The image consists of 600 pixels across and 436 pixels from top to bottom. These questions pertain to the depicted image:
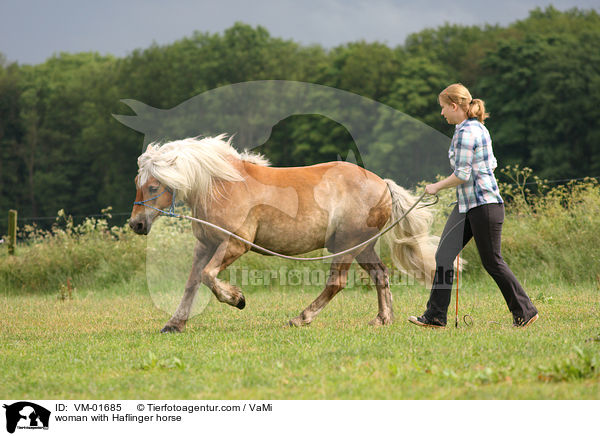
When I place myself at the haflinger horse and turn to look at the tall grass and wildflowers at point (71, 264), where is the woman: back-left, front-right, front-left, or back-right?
back-right

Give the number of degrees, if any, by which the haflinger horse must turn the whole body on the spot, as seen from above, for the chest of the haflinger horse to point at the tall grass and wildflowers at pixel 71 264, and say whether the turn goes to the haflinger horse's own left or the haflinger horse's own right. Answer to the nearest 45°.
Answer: approximately 45° to the haflinger horse's own right

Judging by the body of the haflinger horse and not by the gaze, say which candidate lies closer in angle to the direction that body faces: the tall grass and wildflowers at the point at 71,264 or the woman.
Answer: the tall grass and wildflowers

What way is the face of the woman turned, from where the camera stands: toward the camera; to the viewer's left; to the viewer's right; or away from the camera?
to the viewer's left

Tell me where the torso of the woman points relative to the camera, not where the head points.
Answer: to the viewer's left

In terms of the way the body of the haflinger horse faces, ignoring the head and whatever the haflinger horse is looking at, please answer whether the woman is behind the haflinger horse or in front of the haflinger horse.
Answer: behind

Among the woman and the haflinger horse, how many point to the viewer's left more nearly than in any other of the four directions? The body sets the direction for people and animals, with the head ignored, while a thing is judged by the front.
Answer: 2

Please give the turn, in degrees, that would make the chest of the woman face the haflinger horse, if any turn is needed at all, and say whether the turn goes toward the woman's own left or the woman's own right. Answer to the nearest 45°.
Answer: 0° — they already face it

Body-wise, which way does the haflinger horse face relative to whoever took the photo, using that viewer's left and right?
facing to the left of the viewer
